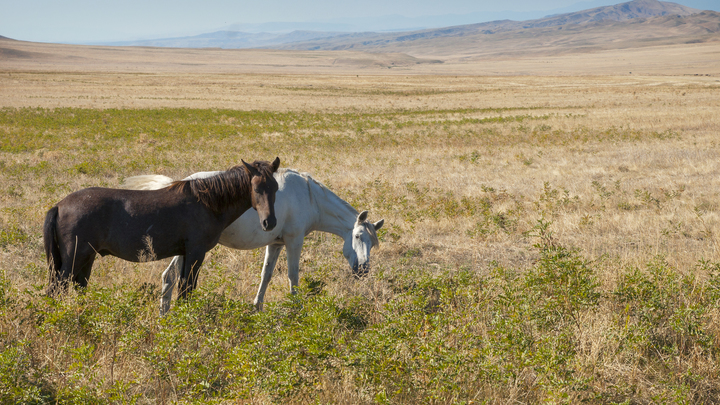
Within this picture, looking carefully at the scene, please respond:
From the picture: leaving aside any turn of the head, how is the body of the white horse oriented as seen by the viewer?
to the viewer's right

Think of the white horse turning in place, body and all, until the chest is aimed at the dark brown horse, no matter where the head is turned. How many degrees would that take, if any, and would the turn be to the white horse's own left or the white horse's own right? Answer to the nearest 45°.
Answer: approximately 135° to the white horse's own right

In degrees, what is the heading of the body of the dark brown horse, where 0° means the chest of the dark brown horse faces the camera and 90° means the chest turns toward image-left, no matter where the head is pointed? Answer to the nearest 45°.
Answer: approximately 270°

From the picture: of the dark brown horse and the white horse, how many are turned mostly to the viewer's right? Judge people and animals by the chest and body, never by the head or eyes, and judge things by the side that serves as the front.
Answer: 2
